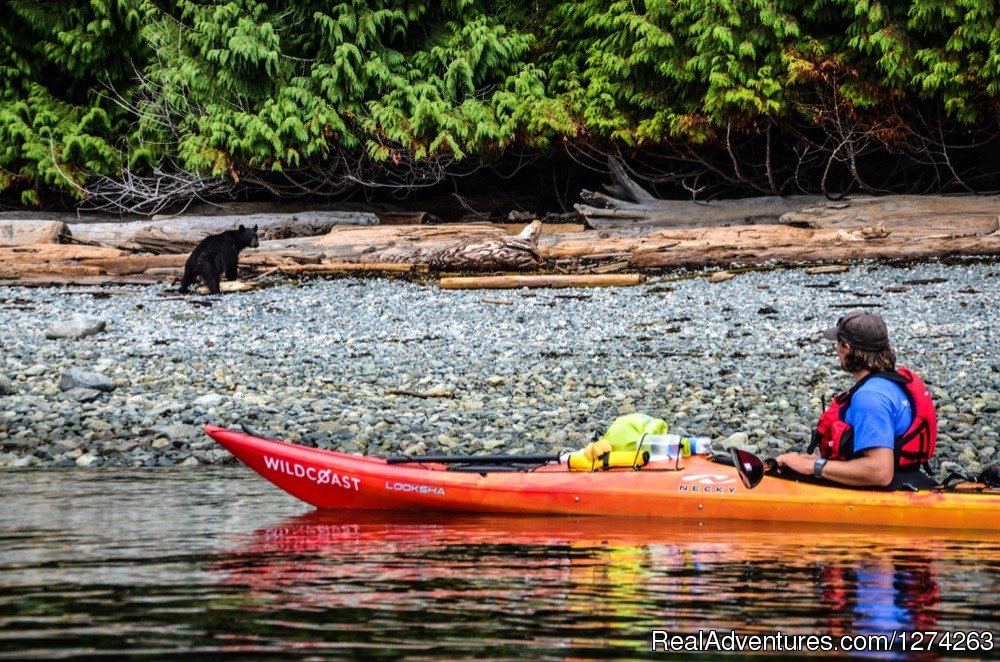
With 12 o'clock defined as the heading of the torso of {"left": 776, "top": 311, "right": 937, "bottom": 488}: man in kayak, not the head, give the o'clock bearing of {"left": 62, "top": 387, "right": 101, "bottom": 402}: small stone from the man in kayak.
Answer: The small stone is roughly at 1 o'clock from the man in kayak.

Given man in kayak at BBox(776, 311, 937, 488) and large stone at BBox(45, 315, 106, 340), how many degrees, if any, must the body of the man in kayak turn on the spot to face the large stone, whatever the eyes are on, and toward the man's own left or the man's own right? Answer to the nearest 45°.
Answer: approximately 45° to the man's own right

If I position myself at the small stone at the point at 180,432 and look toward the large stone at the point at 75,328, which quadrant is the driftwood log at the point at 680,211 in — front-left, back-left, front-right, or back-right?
front-right

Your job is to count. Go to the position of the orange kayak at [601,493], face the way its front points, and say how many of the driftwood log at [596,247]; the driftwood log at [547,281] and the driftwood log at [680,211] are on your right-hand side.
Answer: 3

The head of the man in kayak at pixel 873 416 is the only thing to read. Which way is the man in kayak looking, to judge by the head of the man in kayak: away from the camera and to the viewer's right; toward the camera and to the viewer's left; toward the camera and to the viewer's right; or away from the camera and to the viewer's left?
away from the camera and to the viewer's left

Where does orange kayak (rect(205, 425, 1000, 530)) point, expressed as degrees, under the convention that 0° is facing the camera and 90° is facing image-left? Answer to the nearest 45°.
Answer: approximately 90°

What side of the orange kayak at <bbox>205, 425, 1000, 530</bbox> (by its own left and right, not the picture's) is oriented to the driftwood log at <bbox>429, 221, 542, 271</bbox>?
right

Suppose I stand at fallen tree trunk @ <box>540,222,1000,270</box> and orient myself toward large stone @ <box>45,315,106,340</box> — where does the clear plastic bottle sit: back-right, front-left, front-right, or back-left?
front-left

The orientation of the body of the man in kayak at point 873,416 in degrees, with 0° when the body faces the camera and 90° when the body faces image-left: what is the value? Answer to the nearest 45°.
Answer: approximately 90°

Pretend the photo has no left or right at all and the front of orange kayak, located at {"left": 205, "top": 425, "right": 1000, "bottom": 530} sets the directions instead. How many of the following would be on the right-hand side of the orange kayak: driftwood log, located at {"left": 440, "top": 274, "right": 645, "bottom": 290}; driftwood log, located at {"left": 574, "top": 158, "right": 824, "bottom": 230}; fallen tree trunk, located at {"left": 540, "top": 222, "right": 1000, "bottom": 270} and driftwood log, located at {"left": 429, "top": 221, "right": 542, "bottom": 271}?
4

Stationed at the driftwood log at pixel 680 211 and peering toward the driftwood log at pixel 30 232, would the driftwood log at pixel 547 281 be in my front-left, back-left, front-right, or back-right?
front-left

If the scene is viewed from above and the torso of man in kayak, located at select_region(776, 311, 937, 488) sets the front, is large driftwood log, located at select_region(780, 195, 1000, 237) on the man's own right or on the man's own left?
on the man's own right

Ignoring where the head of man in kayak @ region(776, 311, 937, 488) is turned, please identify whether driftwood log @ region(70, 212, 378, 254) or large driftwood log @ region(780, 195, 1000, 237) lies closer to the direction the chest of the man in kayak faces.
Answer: the driftwood log
